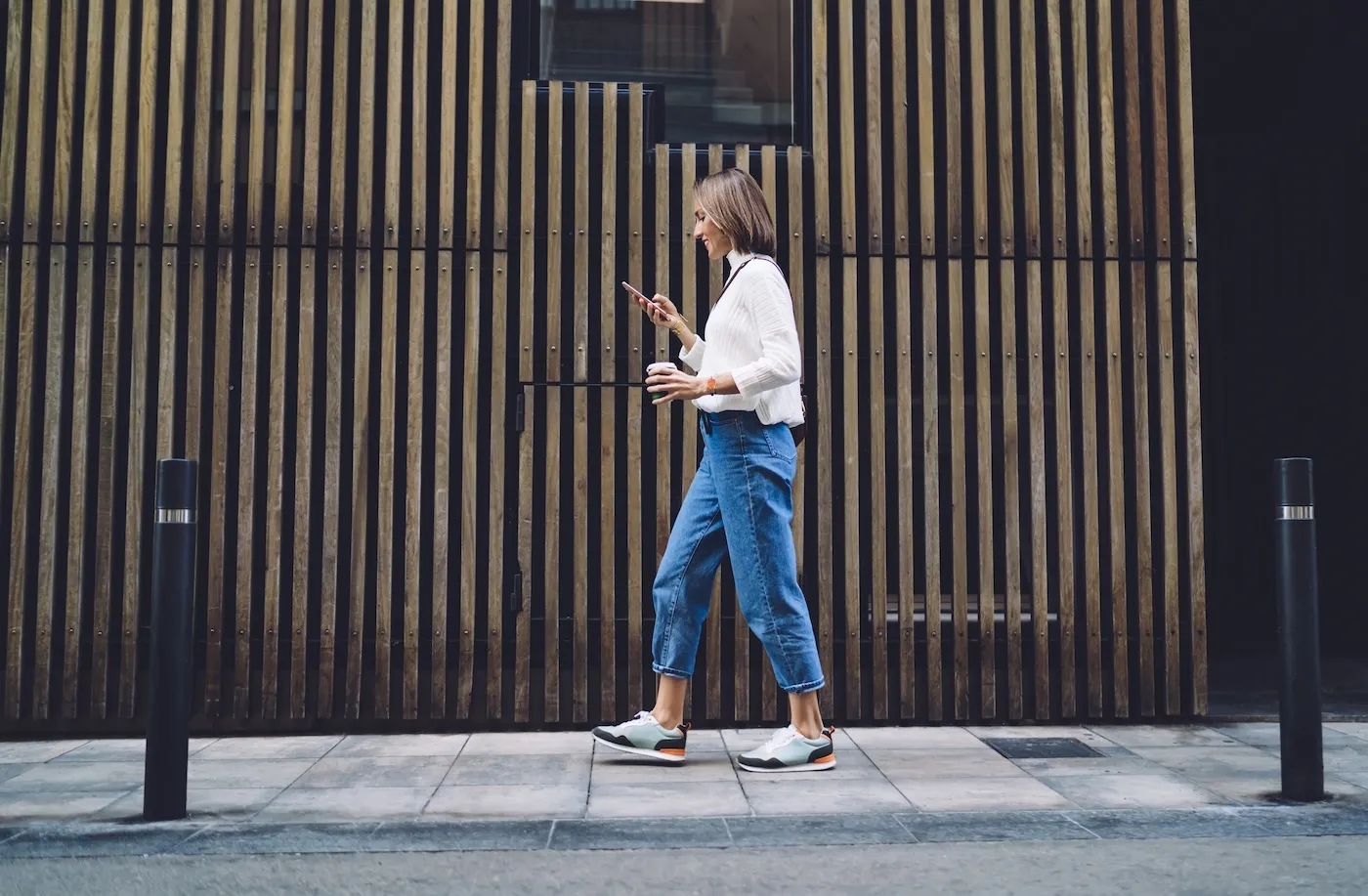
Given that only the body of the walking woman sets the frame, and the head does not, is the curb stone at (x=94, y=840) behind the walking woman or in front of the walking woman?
in front

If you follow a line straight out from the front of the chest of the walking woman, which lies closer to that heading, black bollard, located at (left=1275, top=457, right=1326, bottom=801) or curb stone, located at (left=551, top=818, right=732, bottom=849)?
the curb stone

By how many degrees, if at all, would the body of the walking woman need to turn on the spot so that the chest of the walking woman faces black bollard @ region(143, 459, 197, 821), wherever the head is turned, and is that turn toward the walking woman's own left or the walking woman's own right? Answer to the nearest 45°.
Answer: approximately 45° to the walking woman's own left

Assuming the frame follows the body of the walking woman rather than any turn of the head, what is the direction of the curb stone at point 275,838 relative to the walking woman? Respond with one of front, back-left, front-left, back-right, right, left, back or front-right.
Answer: front-left

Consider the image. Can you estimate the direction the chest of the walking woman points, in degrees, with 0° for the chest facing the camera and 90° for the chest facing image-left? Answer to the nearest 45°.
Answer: approximately 90°

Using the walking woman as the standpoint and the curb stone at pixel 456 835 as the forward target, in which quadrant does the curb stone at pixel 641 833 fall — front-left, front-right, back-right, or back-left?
front-left

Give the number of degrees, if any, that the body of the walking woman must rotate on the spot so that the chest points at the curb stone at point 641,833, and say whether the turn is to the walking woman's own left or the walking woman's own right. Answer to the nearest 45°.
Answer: approximately 90° to the walking woman's own left

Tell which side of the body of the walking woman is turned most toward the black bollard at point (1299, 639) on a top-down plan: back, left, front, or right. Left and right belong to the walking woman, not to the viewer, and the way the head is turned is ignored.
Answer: back

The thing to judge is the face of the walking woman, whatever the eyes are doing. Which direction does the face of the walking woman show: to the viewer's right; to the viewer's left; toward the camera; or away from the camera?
to the viewer's left

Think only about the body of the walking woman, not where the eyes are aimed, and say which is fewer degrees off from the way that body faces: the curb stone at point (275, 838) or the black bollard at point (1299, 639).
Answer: the curb stone

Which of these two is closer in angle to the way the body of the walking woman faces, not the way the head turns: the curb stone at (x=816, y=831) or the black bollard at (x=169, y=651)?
the black bollard

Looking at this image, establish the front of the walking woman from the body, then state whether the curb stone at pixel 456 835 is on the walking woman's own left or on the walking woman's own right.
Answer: on the walking woman's own left

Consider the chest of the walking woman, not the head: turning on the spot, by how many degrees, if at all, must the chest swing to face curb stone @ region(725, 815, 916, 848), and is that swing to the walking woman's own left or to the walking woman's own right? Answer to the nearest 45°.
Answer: approximately 90° to the walking woman's own left
